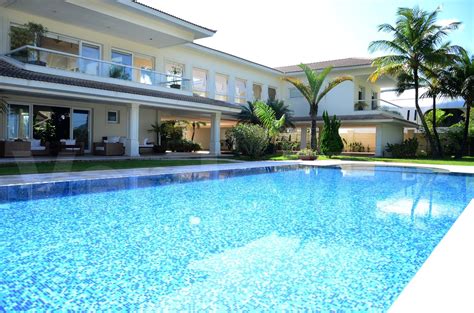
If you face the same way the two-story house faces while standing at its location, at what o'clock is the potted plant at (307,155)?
The potted plant is roughly at 10 o'clock from the two-story house.

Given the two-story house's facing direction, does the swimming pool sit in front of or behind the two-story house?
in front

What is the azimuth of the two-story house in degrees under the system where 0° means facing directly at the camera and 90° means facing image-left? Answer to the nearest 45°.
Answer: approximately 315°

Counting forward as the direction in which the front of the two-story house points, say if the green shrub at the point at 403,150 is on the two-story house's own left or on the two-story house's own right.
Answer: on the two-story house's own left

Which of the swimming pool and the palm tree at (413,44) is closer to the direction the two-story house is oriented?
the swimming pool

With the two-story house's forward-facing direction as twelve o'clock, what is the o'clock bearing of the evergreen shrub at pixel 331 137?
The evergreen shrub is roughly at 10 o'clock from the two-story house.

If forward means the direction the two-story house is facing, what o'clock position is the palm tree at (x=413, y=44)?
The palm tree is roughly at 10 o'clock from the two-story house.

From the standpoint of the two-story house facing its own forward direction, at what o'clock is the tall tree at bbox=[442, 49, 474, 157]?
The tall tree is roughly at 10 o'clock from the two-story house.
